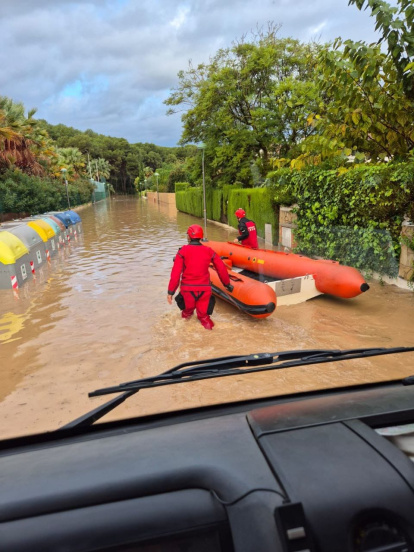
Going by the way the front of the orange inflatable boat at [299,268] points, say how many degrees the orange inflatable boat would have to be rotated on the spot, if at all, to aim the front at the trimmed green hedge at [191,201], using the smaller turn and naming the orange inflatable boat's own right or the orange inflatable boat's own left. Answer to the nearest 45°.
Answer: approximately 45° to the orange inflatable boat's own right

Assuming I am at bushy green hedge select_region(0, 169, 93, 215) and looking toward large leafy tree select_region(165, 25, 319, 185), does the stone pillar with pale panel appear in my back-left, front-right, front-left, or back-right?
front-right

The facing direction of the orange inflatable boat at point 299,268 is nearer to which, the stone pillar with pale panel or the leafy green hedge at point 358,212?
the stone pillar with pale panel

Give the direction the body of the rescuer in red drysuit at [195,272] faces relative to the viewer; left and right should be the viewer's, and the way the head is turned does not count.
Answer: facing away from the viewer

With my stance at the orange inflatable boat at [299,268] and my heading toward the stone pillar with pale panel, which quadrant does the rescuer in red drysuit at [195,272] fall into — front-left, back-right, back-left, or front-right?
back-left

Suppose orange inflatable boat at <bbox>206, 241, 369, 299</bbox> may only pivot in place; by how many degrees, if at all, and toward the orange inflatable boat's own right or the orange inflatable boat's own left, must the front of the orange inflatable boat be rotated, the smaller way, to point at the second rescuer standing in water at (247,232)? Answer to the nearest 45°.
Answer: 0° — it already faces them

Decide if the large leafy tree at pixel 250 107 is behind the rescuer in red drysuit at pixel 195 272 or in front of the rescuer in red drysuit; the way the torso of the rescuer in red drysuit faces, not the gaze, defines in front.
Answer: in front

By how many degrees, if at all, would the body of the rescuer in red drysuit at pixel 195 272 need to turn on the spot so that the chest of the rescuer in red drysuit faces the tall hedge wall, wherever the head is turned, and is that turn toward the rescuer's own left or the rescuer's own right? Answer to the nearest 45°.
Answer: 0° — they already face it

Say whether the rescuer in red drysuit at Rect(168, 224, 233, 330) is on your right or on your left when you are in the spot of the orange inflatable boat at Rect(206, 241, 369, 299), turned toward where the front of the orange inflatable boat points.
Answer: on your left

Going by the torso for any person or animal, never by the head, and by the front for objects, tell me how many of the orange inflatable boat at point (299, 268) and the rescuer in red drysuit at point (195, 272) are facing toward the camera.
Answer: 0

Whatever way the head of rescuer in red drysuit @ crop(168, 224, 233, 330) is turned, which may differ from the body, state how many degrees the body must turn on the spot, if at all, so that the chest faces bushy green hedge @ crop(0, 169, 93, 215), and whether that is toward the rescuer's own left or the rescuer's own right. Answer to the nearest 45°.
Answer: approximately 45° to the rescuer's own left

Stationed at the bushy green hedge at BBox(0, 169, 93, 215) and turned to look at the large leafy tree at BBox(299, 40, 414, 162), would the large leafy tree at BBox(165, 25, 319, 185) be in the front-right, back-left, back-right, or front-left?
front-left

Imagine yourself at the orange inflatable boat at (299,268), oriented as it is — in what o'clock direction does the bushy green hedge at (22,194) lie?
The bushy green hedge is roughly at 12 o'clock from the orange inflatable boat.

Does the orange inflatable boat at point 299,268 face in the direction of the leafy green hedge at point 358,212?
no

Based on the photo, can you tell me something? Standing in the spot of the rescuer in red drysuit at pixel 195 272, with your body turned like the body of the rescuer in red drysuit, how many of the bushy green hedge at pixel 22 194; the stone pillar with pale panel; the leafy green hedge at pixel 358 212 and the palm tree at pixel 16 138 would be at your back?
0

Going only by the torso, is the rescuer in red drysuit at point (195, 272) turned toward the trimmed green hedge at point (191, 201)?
yes

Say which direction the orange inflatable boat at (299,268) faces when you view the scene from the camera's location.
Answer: facing away from the viewer and to the left of the viewer

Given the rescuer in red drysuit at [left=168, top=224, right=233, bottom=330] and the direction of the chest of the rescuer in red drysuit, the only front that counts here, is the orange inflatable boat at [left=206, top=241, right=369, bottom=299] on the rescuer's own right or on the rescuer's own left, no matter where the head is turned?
on the rescuer's own right
